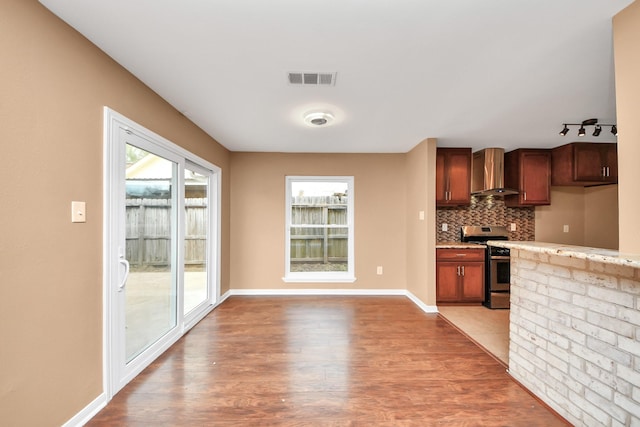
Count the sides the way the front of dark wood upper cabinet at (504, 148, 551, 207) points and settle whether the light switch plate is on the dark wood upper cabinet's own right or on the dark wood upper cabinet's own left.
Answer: on the dark wood upper cabinet's own right

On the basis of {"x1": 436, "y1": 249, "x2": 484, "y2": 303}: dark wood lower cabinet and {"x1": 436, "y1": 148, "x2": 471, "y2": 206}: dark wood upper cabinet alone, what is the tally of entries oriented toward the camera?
2

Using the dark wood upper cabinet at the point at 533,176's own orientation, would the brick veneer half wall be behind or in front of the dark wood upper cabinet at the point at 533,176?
in front

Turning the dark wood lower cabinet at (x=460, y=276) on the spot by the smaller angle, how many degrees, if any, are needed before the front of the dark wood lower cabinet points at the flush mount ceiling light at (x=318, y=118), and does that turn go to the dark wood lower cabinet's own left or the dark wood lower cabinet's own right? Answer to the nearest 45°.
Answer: approximately 45° to the dark wood lower cabinet's own right

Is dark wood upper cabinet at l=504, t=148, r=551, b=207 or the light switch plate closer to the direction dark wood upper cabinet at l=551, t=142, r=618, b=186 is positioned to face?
the light switch plate

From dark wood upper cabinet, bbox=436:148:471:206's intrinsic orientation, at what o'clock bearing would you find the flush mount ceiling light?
The flush mount ceiling light is roughly at 1 o'clock from the dark wood upper cabinet.

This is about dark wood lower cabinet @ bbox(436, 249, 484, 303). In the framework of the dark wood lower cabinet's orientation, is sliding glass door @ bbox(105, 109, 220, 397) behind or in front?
in front

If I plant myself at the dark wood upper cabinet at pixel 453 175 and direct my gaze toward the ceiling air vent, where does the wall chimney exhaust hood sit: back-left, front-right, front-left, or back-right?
back-left

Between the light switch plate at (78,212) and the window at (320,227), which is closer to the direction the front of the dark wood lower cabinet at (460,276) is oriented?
the light switch plate
